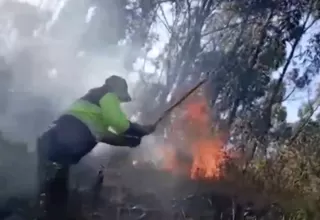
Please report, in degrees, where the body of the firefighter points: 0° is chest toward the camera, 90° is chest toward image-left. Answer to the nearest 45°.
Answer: approximately 270°
